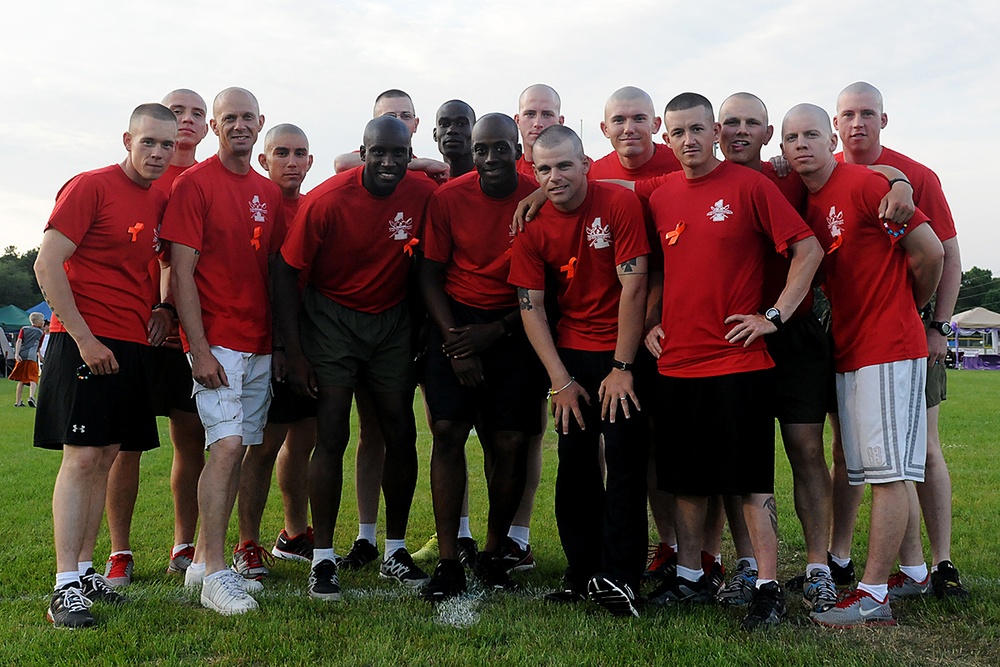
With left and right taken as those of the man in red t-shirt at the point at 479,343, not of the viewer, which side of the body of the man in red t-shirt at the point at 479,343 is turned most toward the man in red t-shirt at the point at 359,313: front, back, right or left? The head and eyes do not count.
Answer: right

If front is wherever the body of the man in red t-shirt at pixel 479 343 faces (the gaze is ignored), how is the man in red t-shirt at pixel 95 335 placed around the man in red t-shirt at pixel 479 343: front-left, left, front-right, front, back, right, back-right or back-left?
right

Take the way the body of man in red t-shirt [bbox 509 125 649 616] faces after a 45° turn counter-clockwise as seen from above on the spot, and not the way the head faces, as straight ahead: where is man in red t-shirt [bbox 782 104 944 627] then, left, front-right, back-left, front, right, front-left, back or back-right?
front-left

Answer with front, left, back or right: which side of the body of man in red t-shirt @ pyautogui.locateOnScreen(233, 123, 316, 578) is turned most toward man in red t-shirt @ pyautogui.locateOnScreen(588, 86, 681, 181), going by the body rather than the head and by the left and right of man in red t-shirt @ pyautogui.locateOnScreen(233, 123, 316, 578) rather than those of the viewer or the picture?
left

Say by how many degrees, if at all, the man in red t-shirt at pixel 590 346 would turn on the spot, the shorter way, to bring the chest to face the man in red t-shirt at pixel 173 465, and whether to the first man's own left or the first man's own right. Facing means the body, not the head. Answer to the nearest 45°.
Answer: approximately 90° to the first man's own right

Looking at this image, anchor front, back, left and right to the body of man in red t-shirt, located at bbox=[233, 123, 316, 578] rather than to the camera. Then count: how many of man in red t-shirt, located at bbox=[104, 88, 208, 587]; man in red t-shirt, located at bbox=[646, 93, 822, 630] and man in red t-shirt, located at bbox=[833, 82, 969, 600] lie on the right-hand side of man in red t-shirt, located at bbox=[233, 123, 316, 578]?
1
